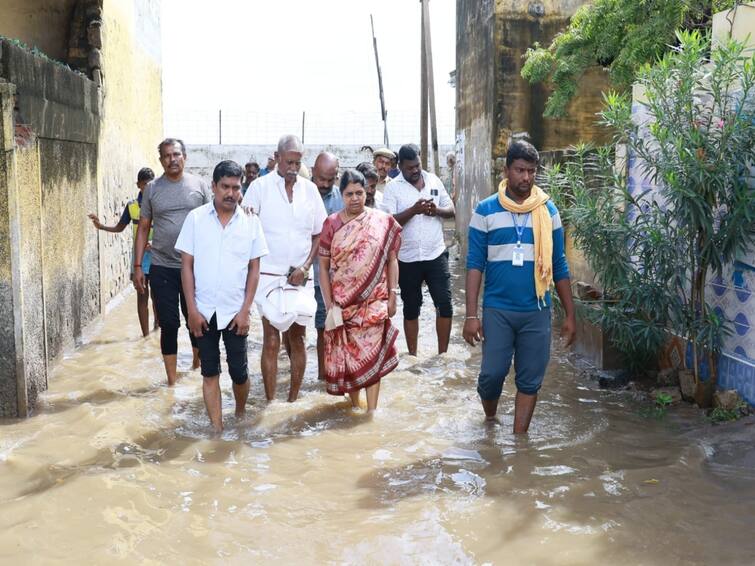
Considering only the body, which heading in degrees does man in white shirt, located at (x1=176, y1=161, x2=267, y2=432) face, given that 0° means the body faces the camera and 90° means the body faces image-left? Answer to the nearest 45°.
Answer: approximately 0°

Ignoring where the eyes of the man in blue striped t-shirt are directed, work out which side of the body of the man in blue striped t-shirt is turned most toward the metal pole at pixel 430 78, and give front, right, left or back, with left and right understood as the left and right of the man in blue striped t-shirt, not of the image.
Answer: back

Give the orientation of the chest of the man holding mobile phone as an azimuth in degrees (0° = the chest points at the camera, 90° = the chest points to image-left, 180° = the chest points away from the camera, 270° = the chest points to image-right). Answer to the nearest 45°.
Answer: approximately 0°

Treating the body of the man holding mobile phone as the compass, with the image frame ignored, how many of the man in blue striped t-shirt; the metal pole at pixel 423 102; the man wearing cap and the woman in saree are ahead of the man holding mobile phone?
2

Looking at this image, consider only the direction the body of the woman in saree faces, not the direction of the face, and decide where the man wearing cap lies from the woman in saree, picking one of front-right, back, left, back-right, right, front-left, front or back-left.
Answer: back

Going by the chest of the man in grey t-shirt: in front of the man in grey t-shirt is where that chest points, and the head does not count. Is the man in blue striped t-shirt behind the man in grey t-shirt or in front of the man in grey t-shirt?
in front

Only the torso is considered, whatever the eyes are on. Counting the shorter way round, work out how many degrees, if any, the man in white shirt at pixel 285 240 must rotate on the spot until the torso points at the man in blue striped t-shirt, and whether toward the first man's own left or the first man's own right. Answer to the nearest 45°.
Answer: approximately 45° to the first man's own left

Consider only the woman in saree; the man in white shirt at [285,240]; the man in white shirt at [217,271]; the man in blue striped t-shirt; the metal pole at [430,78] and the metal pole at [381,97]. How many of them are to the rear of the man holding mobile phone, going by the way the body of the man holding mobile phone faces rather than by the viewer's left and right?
2

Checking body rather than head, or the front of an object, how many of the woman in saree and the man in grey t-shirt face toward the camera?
2

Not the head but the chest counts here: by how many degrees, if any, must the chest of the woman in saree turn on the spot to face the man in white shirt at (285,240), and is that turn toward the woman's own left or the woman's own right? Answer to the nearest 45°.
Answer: approximately 135° to the woman's own right
